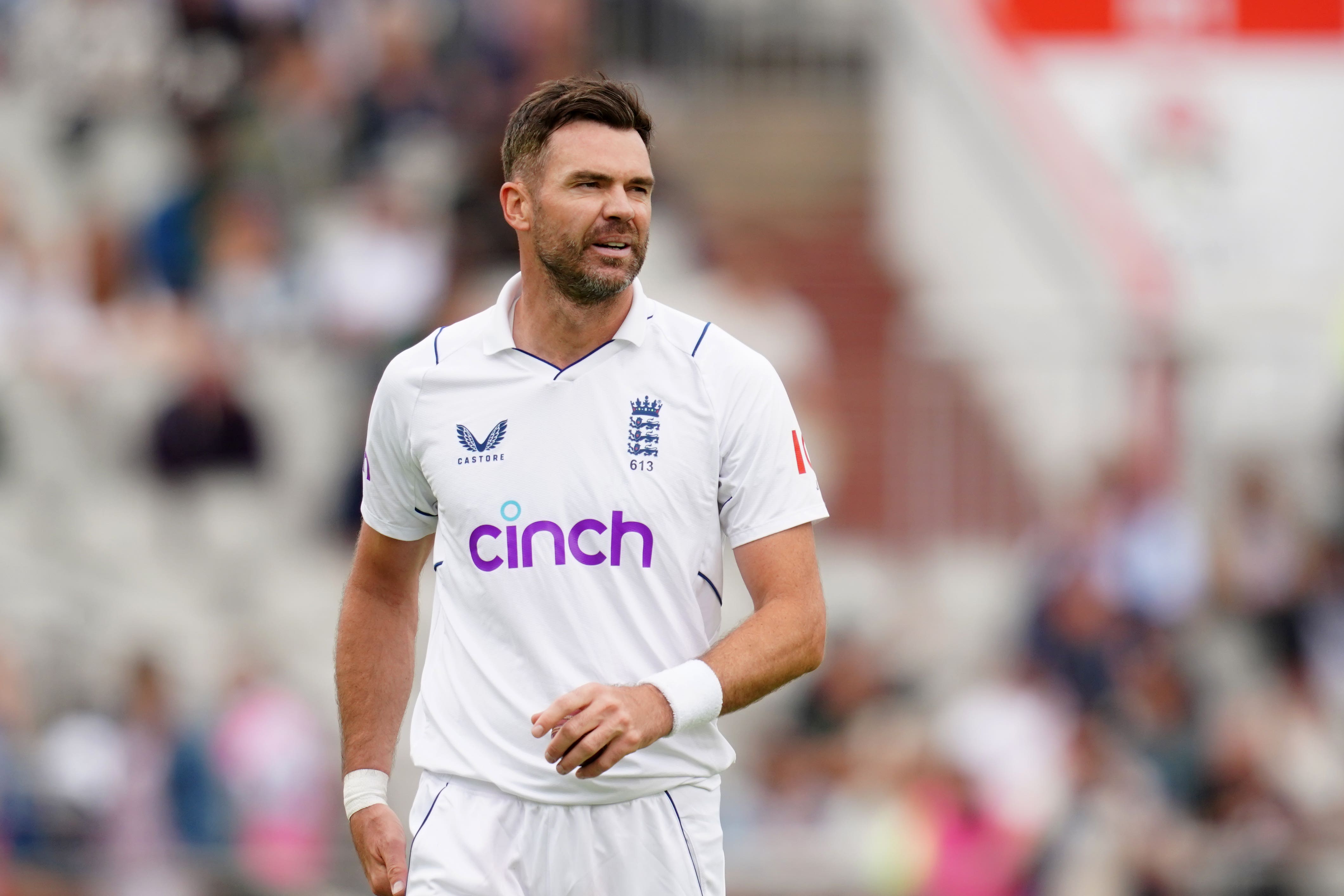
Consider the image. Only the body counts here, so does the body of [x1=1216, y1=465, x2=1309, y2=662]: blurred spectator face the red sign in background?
no

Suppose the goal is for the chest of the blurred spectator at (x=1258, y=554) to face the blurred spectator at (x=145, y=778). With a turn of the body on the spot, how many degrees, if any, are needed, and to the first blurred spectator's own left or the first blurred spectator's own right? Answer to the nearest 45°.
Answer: approximately 45° to the first blurred spectator's own right

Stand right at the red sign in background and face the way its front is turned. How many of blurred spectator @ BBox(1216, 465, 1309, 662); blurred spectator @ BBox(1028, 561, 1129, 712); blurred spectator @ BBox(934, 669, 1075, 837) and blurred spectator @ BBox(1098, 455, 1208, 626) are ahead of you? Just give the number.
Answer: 4

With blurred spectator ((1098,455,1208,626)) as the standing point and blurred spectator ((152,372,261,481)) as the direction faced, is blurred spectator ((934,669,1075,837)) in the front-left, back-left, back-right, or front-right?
front-left

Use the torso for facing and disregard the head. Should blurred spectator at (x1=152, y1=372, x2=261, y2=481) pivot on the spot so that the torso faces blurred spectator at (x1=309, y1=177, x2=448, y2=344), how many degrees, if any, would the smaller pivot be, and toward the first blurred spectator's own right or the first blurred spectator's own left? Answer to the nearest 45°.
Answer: approximately 135° to the first blurred spectator's own left

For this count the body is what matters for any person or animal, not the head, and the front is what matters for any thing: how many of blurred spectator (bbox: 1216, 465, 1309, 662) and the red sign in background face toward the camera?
2

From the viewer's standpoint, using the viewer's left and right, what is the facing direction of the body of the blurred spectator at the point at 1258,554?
facing the viewer

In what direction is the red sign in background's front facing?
toward the camera

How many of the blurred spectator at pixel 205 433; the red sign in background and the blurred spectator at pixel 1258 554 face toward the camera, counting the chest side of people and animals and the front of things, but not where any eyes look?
3

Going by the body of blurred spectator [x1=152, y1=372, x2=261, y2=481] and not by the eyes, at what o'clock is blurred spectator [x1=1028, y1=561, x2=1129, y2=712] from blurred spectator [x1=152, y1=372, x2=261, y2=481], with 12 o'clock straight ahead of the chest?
blurred spectator [x1=1028, y1=561, x2=1129, y2=712] is roughly at 10 o'clock from blurred spectator [x1=152, y1=372, x2=261, y2=481].

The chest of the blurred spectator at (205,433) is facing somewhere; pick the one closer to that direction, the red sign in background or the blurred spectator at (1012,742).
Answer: the blurred spectator

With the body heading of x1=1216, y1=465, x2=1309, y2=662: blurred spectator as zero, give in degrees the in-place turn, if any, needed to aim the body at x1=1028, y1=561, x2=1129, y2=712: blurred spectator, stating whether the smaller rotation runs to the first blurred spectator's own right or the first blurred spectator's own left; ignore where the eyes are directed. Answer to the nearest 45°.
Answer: approximately 45° to the first blurred spectator's own right

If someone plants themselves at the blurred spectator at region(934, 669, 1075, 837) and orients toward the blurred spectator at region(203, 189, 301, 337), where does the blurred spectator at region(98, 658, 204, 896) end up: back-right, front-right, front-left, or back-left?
front-left

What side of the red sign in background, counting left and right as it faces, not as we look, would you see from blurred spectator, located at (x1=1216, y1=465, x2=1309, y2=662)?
front

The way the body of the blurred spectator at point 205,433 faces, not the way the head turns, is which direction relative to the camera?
toward the camera
